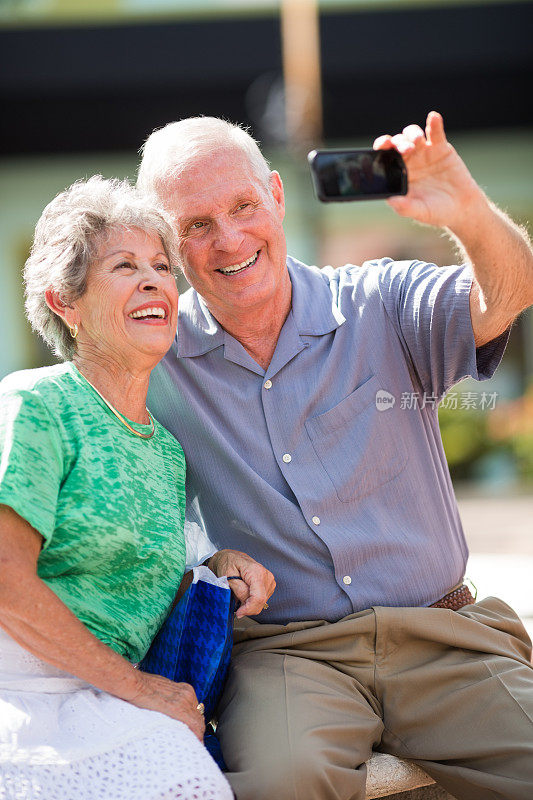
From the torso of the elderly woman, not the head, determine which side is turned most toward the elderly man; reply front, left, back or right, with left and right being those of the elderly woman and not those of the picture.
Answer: left

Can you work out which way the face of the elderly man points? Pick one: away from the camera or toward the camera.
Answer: toward the camera

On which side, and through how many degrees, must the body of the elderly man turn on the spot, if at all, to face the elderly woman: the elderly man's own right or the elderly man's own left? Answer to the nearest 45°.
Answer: approximately 45° to the elderly man's own right

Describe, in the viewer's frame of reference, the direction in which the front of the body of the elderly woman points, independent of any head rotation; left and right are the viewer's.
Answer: facing the viewer and to the right of the viewer

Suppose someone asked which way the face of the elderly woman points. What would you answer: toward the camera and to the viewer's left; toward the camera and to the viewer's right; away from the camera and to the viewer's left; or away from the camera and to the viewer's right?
toward the camera and to the viewer's right

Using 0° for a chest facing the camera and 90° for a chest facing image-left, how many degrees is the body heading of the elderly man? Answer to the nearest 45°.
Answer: approximately 0°

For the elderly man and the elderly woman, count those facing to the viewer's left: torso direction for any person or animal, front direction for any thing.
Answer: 0
